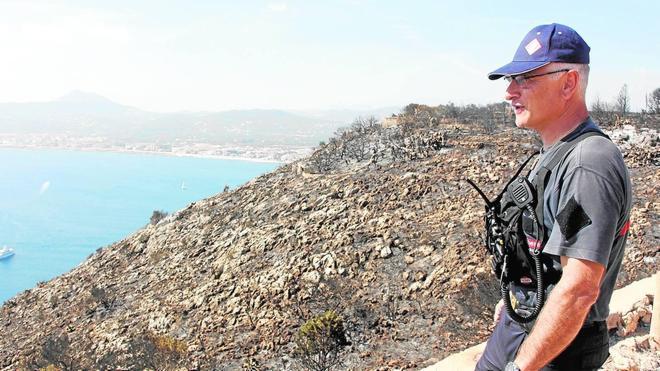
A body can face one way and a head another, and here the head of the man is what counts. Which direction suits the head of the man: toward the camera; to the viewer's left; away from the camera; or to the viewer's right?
to the viewer's left

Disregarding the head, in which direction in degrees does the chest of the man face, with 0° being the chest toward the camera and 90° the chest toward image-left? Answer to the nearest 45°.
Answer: approximately 90°
